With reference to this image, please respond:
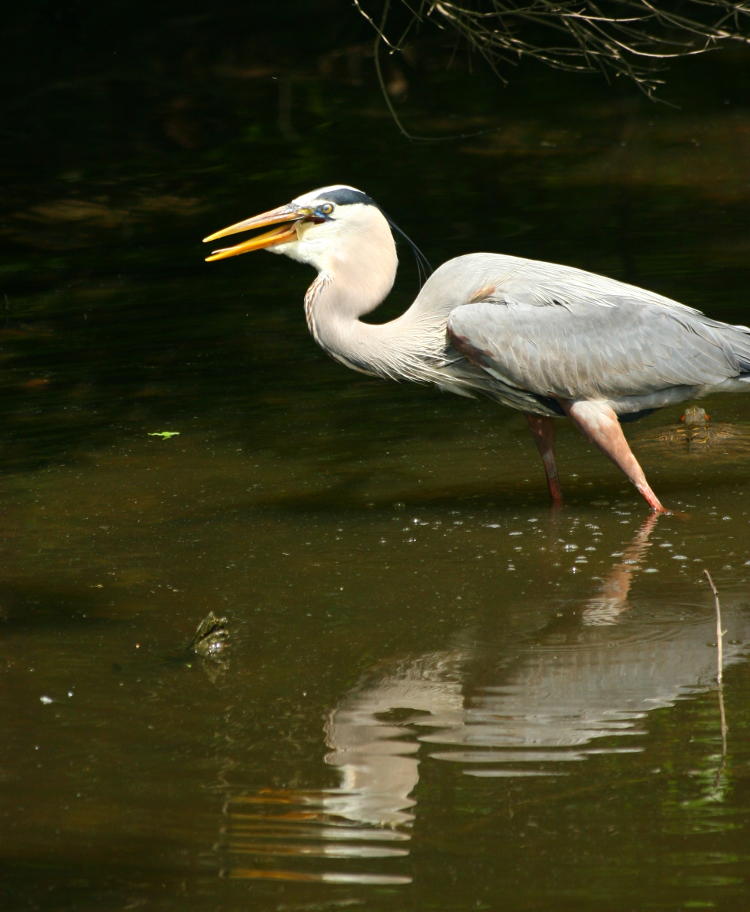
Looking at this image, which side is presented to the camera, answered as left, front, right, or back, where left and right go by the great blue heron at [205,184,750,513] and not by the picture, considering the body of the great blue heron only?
left

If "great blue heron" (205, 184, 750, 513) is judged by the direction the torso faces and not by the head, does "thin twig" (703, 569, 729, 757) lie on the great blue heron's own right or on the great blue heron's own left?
on the great blue heron's own left
